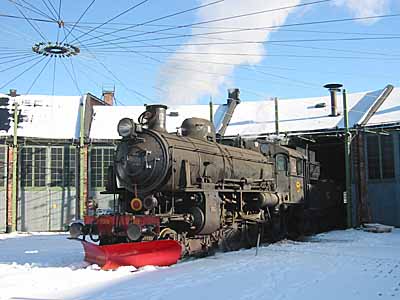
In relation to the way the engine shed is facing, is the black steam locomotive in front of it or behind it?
in front

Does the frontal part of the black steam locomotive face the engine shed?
no

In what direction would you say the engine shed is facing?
toward the camera

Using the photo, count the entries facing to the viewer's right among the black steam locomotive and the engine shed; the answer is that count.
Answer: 0

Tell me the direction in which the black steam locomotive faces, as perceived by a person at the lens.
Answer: facing the viewer and to the left of the viewer
